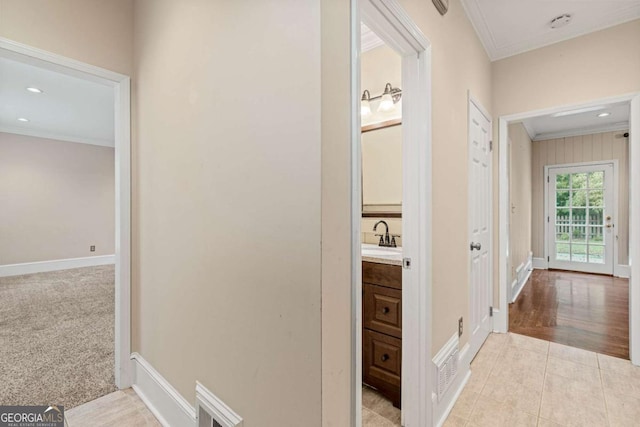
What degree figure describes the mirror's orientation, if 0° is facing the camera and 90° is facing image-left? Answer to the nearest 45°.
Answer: approximately 45°

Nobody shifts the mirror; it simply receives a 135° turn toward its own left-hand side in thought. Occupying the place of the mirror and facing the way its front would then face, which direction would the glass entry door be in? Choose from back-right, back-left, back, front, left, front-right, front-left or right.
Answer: front-left

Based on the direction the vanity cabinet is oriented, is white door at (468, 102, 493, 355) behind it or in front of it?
behind

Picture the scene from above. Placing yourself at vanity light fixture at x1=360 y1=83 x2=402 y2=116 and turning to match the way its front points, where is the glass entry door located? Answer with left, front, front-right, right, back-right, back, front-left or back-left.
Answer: back

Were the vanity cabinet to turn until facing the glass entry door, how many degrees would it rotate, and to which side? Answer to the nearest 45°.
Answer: approximately 180°

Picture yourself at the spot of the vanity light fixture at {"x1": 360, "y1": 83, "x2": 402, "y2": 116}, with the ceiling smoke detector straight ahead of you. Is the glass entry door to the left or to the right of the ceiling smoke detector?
left
